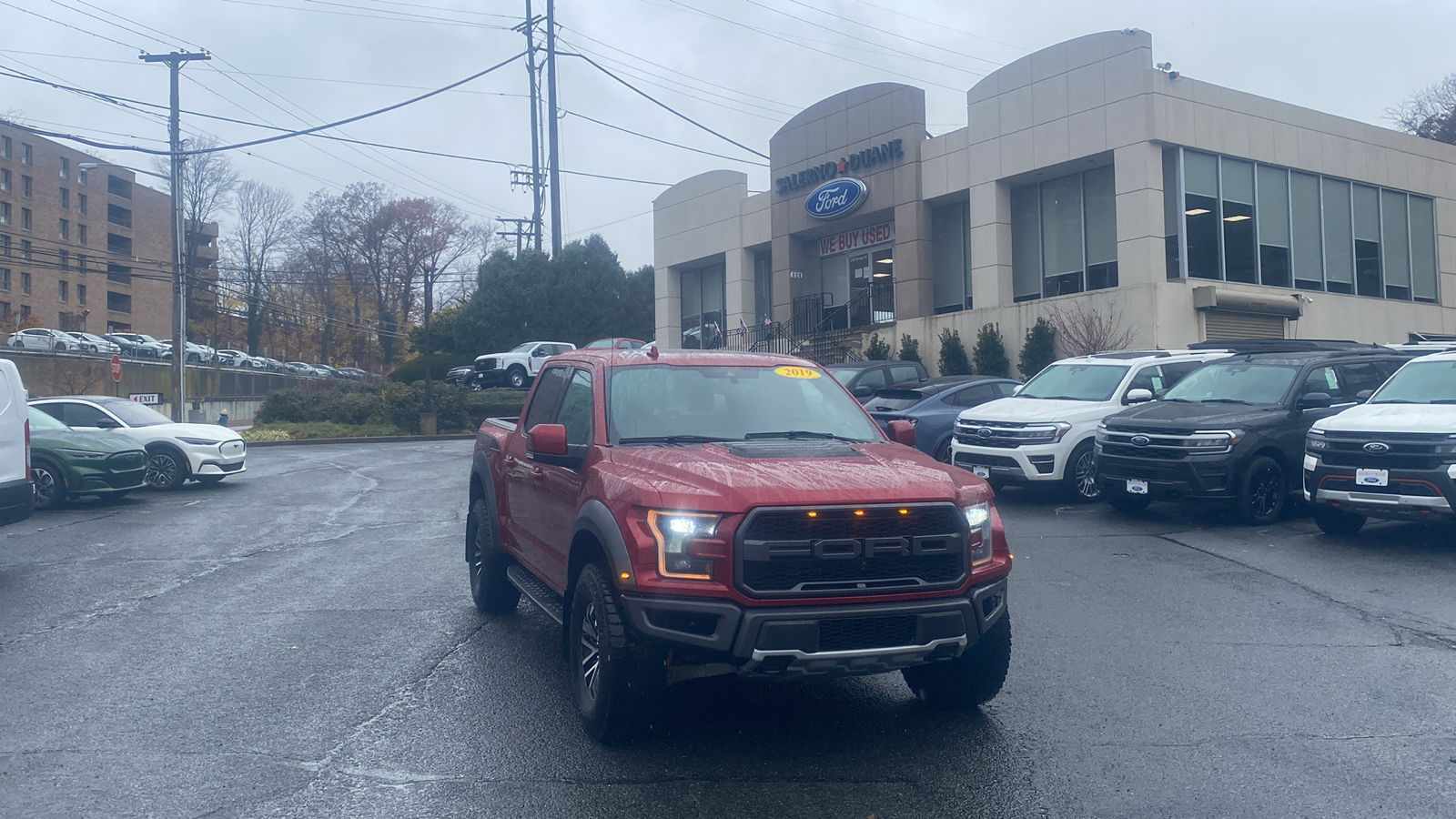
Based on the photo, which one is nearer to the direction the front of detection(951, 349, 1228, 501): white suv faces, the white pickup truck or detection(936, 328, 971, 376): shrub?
the white pickup truck

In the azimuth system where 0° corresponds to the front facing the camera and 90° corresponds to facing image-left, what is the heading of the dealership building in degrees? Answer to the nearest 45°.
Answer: approximately 45°

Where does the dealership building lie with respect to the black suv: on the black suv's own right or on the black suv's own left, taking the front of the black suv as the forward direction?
on the black suv's own right

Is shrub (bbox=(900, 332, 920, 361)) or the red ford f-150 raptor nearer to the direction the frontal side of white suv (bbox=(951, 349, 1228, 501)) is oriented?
the red ford f-150 raptor

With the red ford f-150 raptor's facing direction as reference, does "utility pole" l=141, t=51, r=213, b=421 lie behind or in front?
behind

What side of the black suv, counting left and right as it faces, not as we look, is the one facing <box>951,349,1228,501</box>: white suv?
right

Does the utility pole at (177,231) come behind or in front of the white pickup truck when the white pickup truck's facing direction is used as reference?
in front

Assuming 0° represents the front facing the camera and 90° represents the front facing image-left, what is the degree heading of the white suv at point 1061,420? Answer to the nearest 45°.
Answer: approximately 45°

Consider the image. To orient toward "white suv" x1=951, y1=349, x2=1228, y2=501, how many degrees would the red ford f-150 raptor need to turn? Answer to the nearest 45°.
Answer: approximately 90° to its left

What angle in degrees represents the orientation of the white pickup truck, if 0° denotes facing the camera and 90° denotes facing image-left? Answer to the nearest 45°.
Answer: approximately 45°

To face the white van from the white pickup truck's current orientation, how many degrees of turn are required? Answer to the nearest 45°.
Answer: approximately 45° to its left

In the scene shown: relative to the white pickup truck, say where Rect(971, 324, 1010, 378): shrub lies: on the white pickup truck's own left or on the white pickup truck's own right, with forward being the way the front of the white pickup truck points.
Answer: on the white pickup truck's own left
